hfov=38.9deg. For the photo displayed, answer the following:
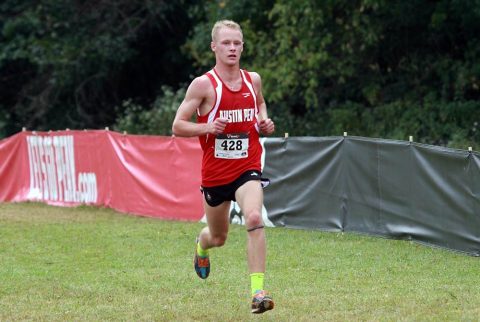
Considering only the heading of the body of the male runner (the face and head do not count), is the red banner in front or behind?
behind

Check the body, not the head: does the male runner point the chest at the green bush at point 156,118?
no

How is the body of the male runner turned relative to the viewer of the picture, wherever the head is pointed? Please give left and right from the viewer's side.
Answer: facing the viewer and to the right of the viewer
